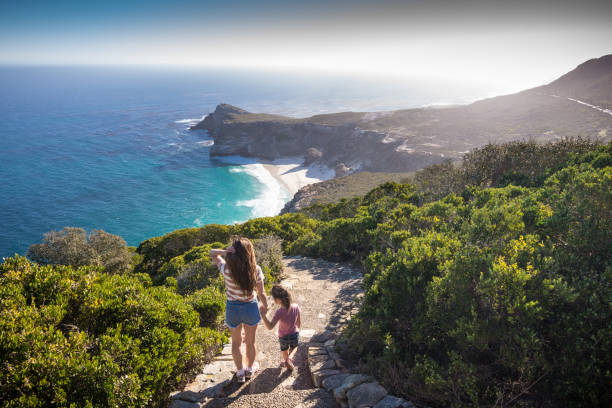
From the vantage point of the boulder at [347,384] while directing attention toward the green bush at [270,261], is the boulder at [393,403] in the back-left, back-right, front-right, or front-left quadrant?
back-right

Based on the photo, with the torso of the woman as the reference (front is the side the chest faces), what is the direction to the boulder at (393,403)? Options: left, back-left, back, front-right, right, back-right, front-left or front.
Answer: back-right

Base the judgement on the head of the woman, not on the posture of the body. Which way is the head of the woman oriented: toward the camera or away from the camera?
away from the camera

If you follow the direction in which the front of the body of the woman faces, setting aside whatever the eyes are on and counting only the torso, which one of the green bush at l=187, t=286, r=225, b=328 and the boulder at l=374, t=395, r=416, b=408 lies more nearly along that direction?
the green bush

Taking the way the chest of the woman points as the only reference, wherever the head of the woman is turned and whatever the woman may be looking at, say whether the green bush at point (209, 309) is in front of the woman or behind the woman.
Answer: in front

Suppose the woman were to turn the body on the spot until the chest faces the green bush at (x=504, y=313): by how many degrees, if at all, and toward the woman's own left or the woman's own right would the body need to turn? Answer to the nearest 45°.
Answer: approximately 90° to the woman's own right

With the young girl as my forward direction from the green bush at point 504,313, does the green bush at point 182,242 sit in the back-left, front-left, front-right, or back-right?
front-right

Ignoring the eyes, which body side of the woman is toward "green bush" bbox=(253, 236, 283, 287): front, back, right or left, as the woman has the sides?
front

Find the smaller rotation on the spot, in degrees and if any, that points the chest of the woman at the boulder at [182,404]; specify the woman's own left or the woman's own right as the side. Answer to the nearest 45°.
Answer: approximately 135° to the woman's own left

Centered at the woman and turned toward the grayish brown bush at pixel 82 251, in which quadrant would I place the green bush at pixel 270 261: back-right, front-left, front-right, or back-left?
front-right

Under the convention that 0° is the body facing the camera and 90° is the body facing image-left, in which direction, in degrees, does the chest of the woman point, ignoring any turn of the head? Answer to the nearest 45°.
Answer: approximately 180°

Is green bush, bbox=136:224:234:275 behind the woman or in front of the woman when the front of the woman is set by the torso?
in front

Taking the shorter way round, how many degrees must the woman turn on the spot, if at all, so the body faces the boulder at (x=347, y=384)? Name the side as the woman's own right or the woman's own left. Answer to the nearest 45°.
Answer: approximately 135° to the woman's own right
